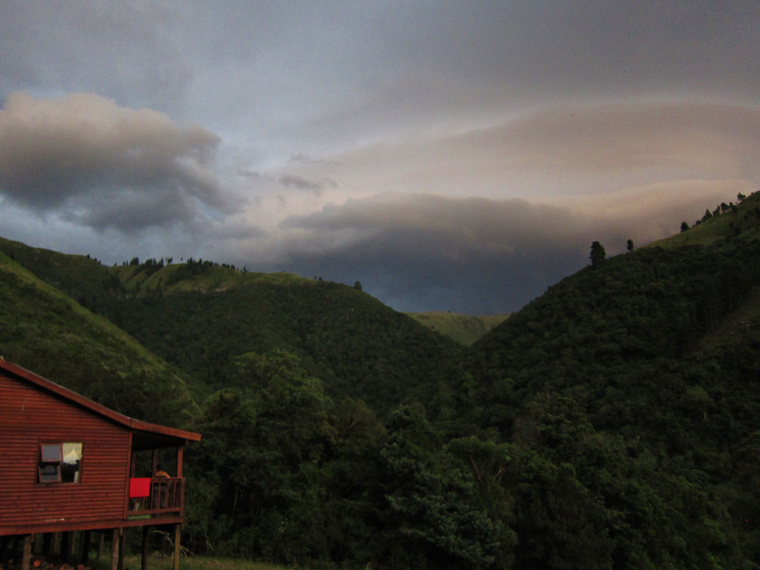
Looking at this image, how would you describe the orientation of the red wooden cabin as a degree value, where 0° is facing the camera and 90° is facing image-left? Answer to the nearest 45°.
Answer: approximately 270°
